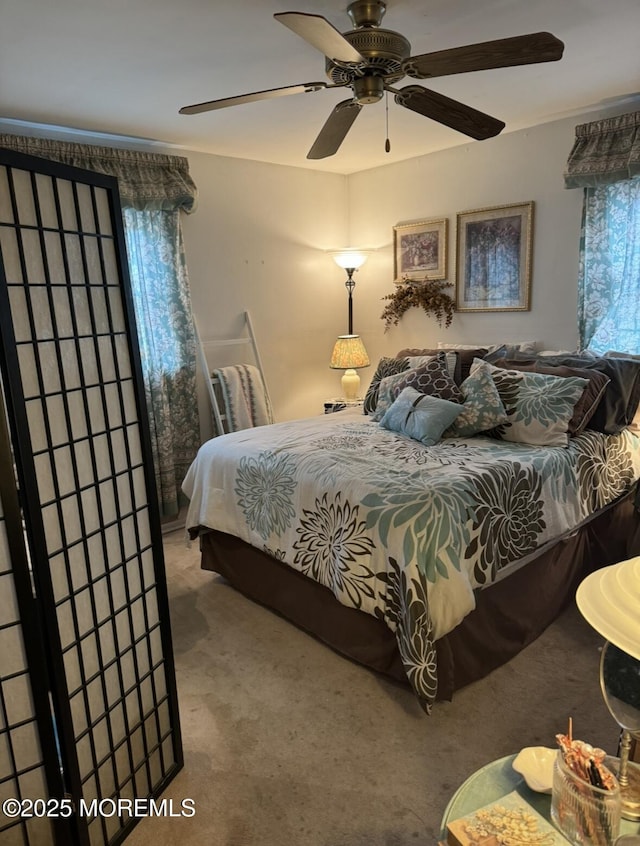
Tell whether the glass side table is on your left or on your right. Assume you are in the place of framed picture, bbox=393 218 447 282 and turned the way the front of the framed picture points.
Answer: on your left

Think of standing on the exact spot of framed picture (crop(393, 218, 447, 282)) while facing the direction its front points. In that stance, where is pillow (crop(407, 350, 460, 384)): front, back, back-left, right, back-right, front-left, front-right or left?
front-left

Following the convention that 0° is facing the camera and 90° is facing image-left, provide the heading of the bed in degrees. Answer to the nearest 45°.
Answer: approximately 45°

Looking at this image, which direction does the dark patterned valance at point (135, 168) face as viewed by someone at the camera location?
facing the viewer and to the right of the viewer

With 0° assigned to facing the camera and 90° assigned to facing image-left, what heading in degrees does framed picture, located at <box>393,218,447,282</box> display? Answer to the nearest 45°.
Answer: approximately 45°

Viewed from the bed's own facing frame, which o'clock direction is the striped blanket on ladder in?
The striped blanket on ladder is roughly at 3 o'clock from the bed.

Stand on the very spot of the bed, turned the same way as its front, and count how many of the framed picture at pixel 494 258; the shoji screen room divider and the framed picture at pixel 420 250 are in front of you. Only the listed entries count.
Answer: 1

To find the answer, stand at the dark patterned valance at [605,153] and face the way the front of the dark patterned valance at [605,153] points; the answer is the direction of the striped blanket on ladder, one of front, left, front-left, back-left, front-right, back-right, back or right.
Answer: front-right

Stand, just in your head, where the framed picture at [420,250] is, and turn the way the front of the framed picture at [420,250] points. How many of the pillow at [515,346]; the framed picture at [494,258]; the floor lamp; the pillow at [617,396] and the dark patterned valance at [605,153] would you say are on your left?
4

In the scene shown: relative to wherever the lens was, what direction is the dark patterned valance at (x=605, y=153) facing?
facing the viewer and to the left of the viewer

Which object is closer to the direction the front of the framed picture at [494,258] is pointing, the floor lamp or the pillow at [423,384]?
the pillow
